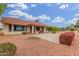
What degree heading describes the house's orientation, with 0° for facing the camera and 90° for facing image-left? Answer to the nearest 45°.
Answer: approximately 315°
